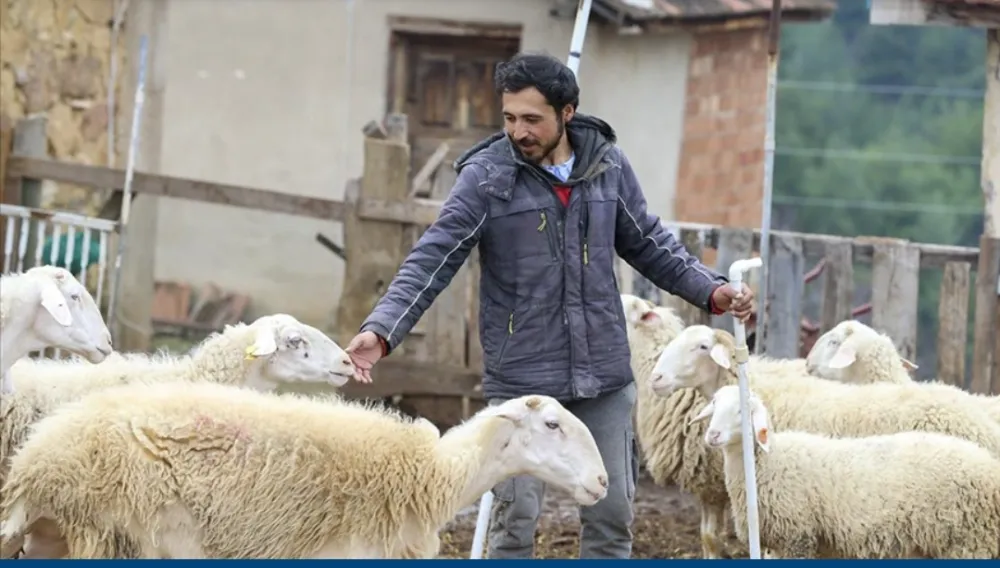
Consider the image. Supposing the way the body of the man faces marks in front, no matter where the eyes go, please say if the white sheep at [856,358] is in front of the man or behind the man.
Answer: behind

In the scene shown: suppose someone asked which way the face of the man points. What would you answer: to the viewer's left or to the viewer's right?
to the viewer's left

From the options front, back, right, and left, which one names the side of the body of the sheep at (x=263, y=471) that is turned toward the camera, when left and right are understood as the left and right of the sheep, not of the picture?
right

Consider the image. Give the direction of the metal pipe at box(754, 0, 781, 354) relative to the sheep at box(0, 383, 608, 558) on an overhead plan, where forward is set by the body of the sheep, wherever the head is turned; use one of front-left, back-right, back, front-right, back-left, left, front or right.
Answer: front-left

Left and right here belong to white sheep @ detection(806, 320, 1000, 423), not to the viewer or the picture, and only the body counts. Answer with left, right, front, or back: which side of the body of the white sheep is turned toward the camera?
left

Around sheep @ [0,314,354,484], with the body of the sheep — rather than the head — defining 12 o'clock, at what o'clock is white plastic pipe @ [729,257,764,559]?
The white plastic pipe is roughly at 1 o'clock from the sheep.

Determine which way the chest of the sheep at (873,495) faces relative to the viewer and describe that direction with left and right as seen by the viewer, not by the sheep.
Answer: facing to the left of the viewer

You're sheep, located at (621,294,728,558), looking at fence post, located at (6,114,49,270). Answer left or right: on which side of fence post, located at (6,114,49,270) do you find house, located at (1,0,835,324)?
right

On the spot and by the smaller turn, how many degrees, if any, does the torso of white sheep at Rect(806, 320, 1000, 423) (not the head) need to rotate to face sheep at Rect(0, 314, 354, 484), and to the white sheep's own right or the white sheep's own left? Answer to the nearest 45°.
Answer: approximately 45° to the white sheep's own left

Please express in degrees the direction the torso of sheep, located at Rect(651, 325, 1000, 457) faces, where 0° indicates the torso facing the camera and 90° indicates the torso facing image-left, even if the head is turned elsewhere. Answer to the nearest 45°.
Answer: approximately 90°

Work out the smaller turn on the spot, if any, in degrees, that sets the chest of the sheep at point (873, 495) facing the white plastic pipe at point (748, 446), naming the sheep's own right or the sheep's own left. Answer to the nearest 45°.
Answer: approximately 45° to the sheep's own left

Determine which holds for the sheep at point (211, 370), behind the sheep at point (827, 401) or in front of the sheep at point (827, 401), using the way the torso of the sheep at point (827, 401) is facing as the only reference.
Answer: in front

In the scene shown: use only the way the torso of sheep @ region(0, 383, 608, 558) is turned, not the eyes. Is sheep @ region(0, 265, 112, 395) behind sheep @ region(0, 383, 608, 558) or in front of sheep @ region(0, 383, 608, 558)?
behind

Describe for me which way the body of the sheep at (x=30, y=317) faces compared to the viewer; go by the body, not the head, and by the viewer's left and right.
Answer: facing to the right of the viewer

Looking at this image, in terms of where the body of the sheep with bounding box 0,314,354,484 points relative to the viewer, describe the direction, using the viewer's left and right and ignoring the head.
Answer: facing to the right of the viewer
